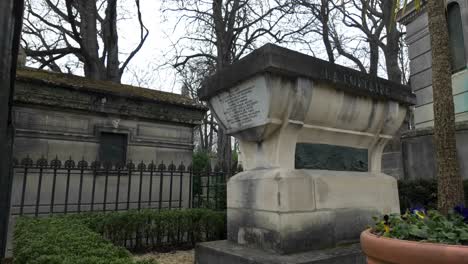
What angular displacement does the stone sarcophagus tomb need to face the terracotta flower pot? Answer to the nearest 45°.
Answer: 0° — it already faces it

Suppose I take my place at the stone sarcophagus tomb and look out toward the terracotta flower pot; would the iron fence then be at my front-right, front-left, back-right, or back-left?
back-right

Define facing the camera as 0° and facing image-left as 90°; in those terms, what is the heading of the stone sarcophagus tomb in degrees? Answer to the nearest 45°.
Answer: approximately 315°

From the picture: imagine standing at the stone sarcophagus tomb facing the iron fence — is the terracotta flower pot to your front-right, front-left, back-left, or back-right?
back-left

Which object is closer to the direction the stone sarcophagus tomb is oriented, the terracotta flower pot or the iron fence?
the terracotta flower pot
